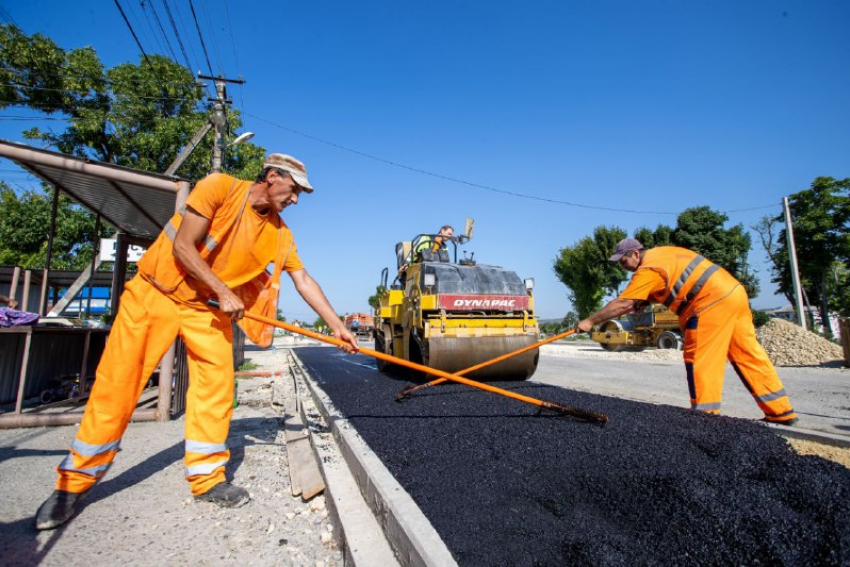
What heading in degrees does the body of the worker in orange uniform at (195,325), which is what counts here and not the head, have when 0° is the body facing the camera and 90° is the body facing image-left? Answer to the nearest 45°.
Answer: approximately 315°

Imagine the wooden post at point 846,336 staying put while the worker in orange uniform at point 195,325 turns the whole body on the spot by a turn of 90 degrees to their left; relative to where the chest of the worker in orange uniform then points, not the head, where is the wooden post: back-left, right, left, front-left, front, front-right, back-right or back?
front-right

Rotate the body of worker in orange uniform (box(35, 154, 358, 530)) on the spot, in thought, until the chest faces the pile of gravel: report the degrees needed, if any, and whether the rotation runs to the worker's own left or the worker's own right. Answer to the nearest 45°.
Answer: approximately 45° to the worker's own left

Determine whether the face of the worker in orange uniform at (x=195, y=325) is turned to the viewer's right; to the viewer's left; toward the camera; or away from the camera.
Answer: to the viewer's right

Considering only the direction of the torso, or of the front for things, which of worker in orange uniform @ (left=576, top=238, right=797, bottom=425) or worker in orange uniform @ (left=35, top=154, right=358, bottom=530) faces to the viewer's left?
worker in orange uniform @ (left=576, top=238, right=797, bottom=425)

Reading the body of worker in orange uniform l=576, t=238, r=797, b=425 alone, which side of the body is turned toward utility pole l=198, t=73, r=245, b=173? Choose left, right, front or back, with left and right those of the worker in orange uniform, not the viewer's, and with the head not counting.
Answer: front

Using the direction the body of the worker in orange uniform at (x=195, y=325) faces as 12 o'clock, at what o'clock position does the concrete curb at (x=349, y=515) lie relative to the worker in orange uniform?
The concrete curb is roughly at 12 o'clock from the worker in orange uniform.

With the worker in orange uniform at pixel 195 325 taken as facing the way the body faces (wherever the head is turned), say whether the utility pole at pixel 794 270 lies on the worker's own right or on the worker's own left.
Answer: on the worker's own left

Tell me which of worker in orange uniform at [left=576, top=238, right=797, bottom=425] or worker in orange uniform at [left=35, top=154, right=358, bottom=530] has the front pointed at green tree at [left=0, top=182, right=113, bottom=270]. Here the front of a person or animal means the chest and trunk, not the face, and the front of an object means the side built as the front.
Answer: worker in orange uniform at [left=576, top=238, right=797, bottom=425]

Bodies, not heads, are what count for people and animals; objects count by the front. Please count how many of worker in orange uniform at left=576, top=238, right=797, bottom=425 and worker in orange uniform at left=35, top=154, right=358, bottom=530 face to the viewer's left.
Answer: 1

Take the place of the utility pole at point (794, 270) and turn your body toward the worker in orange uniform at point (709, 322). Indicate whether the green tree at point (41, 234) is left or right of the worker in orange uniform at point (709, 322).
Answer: right

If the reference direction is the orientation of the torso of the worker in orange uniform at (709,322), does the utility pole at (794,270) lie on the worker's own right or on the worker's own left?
on the worker's own right

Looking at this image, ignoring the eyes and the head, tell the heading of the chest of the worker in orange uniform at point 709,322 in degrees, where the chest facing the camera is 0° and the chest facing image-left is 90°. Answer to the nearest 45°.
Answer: approximately 90°

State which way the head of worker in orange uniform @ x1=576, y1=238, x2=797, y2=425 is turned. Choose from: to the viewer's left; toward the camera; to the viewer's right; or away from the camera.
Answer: to the viewer's left

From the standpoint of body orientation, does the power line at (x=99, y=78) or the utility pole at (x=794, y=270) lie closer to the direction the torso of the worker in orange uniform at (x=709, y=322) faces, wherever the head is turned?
the power line
